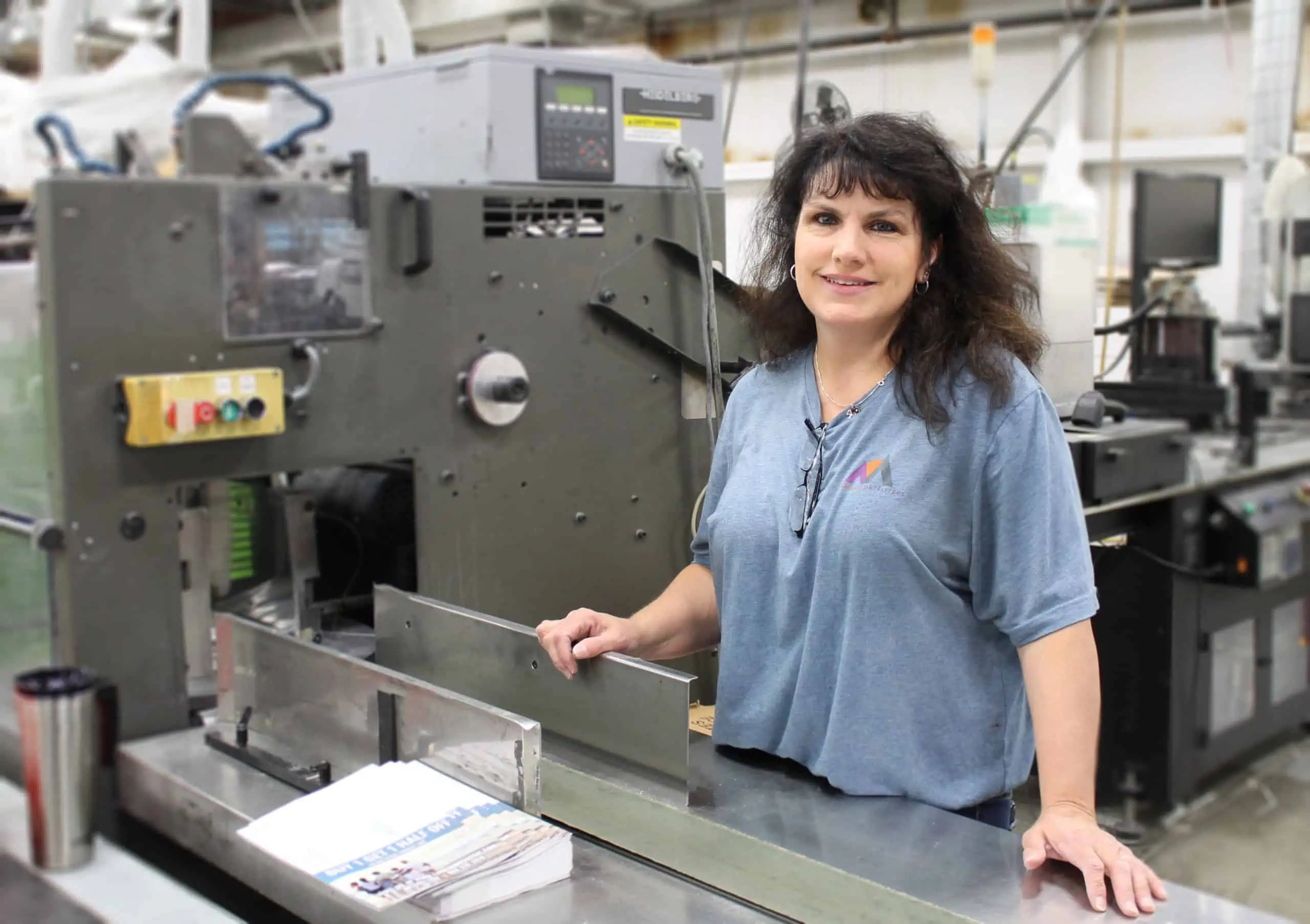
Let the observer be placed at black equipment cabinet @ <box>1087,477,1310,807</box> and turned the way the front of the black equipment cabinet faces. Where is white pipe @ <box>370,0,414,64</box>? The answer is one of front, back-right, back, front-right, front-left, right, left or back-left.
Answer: right

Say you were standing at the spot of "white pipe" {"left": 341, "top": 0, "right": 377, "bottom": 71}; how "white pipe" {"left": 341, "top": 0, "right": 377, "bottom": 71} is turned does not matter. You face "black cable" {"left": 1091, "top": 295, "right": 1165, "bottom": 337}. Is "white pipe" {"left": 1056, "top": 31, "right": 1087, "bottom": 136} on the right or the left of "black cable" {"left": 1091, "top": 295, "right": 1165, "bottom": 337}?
left

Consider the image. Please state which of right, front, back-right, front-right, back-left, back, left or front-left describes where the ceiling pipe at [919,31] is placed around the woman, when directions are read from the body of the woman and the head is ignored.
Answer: back-right

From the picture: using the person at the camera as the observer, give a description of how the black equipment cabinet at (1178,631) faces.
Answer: facing the viewer and to the right of the viewer

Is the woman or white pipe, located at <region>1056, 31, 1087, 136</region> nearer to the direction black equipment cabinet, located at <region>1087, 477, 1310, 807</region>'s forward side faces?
the woman

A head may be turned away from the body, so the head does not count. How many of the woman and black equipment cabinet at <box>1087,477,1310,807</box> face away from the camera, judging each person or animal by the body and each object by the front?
0

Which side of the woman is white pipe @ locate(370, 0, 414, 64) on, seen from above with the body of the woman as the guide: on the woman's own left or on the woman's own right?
on the woman's own right

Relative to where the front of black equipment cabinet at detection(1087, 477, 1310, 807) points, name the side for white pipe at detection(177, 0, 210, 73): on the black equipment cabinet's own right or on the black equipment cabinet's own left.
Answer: on the black equipment cabinet's own right

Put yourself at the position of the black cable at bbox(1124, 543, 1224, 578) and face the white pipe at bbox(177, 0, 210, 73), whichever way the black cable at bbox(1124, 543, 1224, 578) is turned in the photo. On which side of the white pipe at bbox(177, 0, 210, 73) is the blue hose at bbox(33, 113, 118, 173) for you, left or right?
left

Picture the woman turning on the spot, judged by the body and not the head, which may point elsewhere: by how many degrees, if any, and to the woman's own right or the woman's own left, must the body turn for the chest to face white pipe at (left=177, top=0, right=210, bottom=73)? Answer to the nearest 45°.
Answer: approximately 90° to the woman's own right

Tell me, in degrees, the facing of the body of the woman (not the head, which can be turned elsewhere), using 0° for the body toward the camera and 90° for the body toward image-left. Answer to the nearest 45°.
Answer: approximately 45°

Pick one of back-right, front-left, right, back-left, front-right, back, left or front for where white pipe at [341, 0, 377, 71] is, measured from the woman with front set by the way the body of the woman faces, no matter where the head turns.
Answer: right
